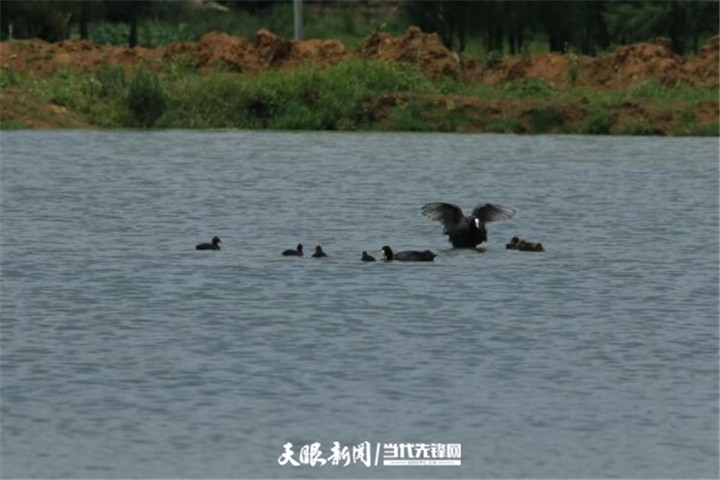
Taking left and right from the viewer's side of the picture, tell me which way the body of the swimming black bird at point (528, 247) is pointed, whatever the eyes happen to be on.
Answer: facing to the left of the viewer

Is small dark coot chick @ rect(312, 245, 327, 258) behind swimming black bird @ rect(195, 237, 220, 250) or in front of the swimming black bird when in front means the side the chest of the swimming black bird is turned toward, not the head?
in front

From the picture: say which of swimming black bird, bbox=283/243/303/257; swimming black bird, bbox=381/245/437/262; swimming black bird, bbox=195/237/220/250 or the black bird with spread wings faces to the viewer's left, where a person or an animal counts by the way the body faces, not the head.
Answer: swimming black bird, bbox=381/245/437/262

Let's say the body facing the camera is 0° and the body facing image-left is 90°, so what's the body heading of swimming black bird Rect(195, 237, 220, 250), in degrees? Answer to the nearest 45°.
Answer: approximately 270°

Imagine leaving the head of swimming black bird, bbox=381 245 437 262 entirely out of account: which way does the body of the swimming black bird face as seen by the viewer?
to the viewer's left

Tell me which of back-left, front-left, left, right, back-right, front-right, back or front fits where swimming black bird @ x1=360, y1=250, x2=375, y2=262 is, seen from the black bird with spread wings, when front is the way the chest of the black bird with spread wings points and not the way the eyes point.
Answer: right

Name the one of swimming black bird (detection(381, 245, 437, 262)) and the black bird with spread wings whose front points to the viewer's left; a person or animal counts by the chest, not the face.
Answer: the swimming black bird

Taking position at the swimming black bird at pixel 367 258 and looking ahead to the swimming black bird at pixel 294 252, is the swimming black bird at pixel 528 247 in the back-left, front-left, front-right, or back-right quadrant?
back-right

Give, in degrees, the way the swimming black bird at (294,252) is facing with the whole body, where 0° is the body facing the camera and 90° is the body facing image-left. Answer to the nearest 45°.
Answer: approximately 270°

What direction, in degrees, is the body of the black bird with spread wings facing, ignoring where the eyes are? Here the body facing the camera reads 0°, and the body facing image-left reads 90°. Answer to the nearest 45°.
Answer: approximately 315°
